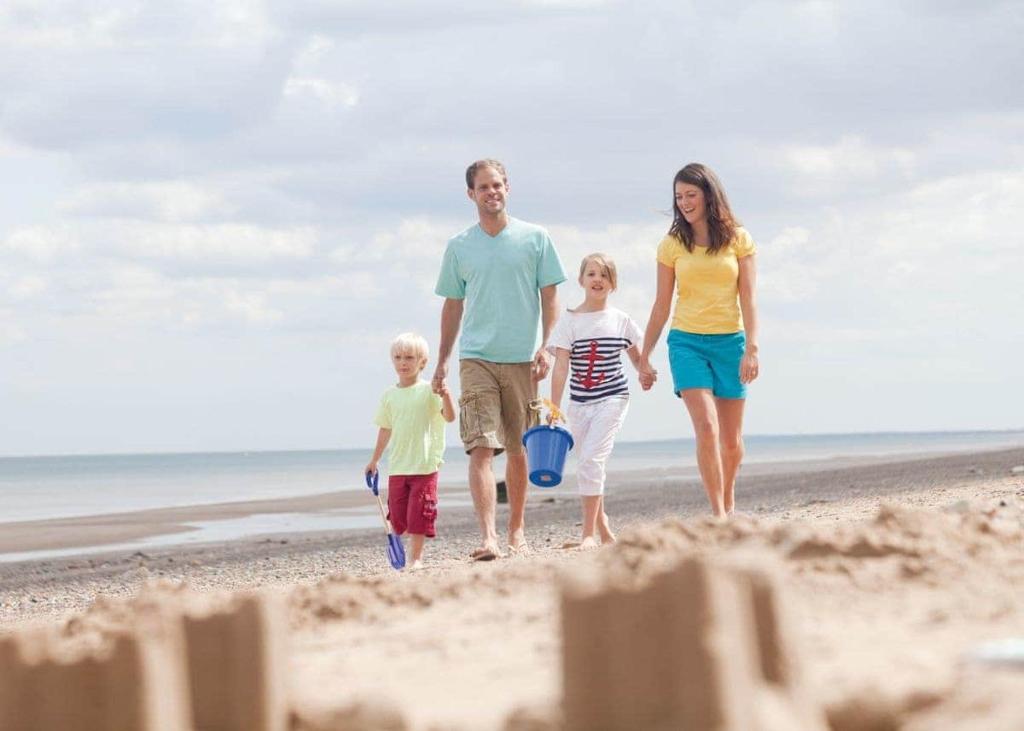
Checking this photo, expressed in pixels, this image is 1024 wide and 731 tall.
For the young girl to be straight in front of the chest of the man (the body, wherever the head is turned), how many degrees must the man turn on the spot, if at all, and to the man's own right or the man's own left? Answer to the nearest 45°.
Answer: approximately 90° to the man's own left

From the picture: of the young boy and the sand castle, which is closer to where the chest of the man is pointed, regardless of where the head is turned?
the sand castle

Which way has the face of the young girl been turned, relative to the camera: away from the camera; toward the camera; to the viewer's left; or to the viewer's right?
toward the camera

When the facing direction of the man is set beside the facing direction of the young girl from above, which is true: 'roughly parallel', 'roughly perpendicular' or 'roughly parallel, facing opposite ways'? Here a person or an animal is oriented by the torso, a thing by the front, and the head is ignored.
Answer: roughly parallel

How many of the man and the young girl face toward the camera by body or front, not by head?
2

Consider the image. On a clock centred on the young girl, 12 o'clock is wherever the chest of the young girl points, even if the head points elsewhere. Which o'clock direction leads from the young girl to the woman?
The woman is roughly at 10 o'clock from the young girl.

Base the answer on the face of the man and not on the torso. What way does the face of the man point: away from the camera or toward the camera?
toward the camera

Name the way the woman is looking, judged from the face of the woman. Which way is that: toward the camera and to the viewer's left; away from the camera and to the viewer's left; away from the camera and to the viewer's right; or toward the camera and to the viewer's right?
toward the camera and to the viewer's left

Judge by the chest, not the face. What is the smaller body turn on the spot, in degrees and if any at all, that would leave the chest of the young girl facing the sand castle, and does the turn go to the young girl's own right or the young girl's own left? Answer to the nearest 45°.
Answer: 0° — they already face it

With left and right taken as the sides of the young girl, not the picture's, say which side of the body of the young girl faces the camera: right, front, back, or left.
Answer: front

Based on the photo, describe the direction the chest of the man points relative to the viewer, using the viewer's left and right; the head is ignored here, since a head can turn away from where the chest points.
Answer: facing the viewer

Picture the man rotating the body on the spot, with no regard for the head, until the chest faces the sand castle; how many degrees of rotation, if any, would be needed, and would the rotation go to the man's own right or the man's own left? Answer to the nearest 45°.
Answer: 0° — they already face it
